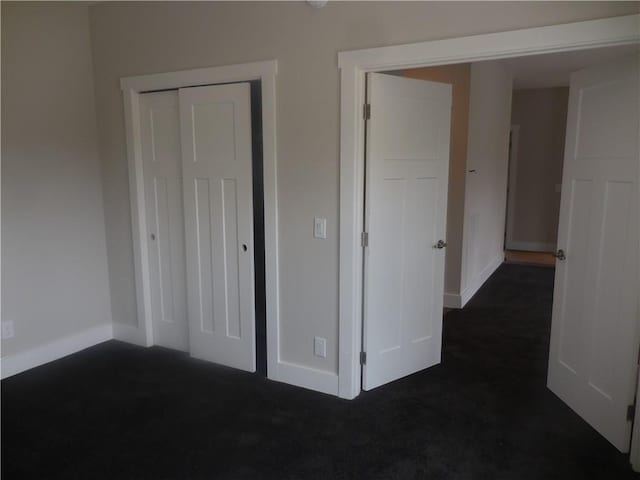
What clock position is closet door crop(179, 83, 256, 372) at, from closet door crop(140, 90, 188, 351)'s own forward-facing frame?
closet door crop(179, 83, 256, 372) is roughly at 9 o'clock from closet door crop(140, 90, 188, 351).

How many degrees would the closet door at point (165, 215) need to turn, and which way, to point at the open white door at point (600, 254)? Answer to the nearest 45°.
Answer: approximately 90° to its left

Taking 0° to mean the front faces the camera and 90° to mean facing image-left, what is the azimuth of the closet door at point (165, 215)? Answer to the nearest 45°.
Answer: approximately 45°

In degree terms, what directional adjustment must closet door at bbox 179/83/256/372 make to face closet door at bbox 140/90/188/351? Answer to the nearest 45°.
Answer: approximately 90° to its right

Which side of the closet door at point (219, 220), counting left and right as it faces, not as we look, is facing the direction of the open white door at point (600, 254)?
left

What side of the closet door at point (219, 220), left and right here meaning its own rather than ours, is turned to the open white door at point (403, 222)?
left

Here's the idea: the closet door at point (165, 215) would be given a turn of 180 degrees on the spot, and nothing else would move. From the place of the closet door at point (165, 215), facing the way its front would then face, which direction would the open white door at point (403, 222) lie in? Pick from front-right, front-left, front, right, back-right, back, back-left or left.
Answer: right

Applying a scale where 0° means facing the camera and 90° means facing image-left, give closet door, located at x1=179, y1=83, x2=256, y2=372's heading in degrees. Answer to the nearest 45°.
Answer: approximately 45°
